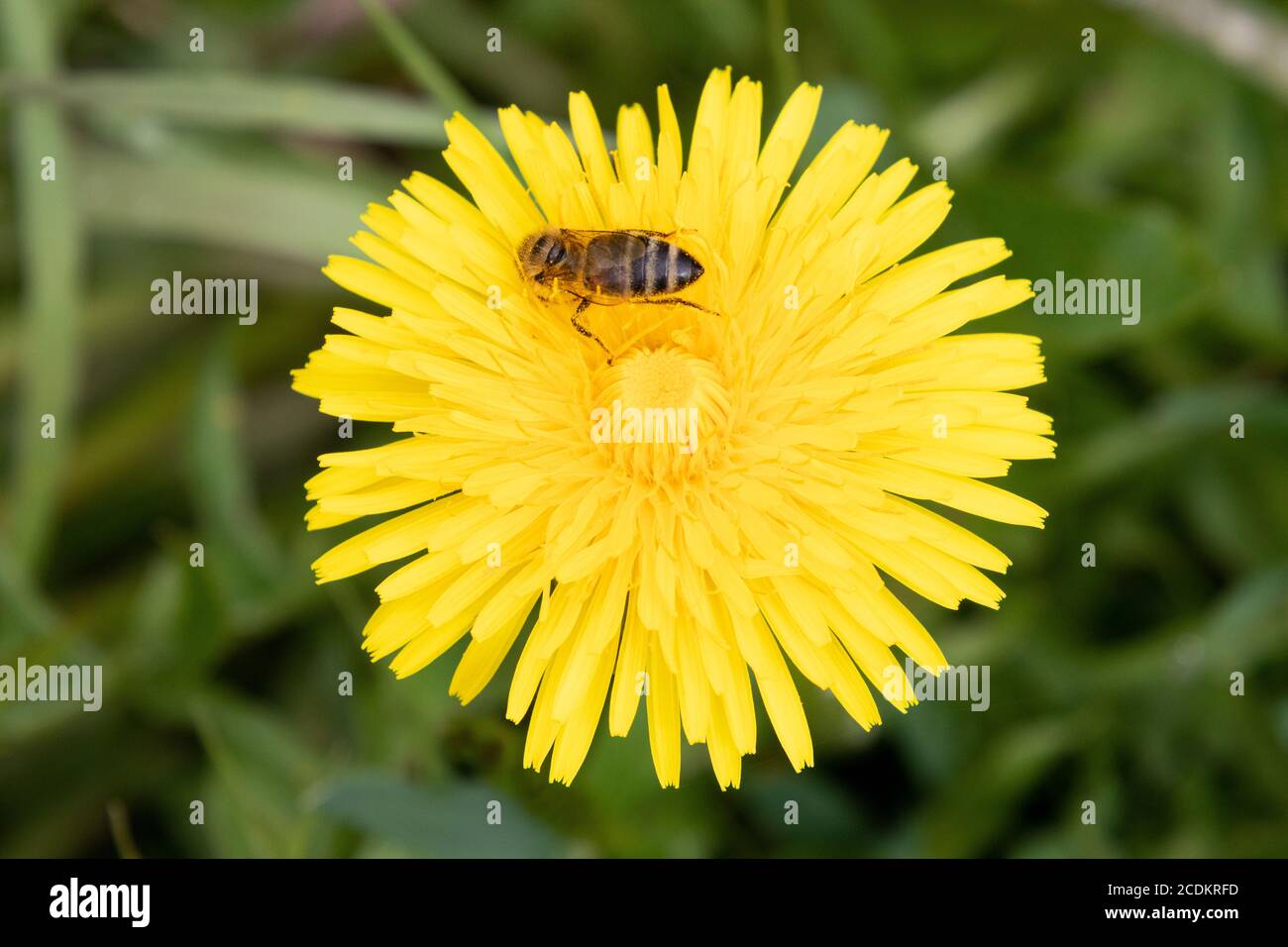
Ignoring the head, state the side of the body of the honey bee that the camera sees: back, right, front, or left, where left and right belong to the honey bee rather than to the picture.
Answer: left

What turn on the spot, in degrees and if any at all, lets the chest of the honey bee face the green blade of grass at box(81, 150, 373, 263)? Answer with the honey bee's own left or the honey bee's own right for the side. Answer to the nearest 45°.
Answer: approximately 45° to the honey bee's own right

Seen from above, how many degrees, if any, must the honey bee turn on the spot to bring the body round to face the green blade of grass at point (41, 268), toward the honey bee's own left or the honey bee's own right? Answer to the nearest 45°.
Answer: approximately 45° to the honey bee's own right
